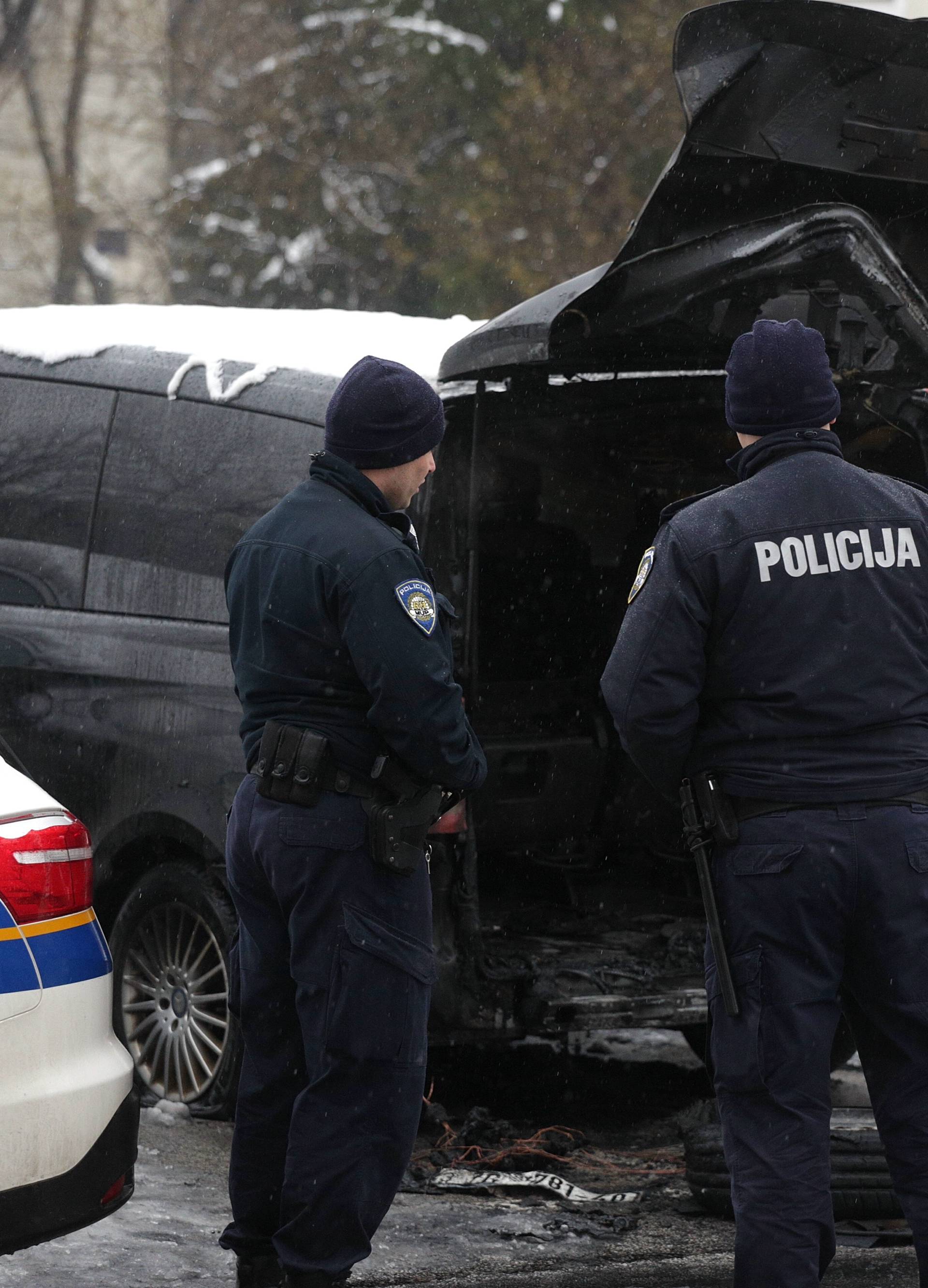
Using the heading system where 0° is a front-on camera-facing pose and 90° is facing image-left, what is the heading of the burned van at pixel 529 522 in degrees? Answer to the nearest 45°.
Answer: approximately 135°

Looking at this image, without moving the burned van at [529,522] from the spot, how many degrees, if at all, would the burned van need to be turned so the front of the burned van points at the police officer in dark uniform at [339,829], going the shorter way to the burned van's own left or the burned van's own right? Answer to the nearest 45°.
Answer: approximately 135° to the burned van's own left

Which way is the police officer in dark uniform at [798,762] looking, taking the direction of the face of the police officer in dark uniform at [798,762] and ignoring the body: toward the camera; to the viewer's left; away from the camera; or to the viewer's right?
away from the camera

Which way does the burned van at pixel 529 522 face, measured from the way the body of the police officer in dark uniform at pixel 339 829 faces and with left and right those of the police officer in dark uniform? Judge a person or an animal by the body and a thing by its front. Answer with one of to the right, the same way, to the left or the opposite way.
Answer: to the left

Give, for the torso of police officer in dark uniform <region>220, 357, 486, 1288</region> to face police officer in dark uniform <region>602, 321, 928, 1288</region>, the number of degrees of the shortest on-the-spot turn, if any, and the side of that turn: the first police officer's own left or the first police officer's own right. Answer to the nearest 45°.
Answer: approximately 45° to the first police officer's own right

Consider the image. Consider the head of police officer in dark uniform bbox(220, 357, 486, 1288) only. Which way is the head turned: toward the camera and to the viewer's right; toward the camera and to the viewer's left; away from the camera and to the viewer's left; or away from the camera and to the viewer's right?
away from the camera and to the viewer's right

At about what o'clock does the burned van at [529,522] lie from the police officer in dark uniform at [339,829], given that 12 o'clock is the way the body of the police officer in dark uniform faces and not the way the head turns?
The burned van is roughly at 11 o'clock from the police officer in dark uniform.

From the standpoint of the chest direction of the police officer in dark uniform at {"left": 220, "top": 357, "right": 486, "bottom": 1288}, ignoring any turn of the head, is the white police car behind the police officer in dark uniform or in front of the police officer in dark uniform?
behind

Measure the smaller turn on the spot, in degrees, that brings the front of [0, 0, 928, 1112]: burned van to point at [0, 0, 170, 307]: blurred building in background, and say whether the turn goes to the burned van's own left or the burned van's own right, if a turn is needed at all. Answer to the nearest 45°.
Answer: approximately 45° to the burned van's own right

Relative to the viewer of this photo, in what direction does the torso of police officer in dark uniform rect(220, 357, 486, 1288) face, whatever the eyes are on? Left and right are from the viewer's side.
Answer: facing away from the viewer and to the right of the viewer
